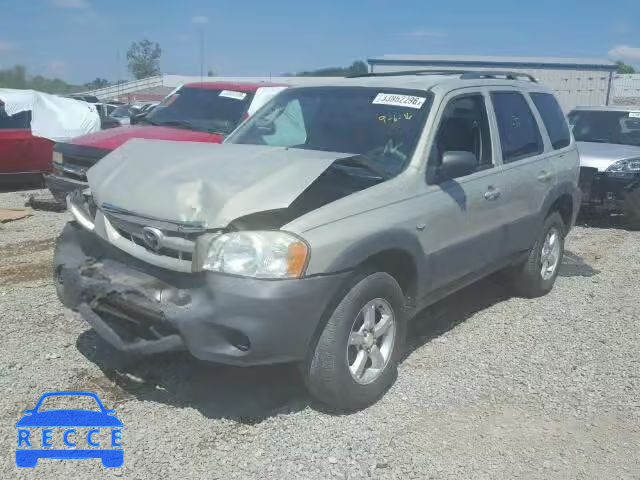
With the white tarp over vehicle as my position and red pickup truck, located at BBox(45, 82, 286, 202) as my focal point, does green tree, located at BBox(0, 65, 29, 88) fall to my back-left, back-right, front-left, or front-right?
back-left

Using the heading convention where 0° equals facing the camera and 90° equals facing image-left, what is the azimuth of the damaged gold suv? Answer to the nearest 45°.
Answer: approximately 45°

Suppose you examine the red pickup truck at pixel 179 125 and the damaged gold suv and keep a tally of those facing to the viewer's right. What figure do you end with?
0

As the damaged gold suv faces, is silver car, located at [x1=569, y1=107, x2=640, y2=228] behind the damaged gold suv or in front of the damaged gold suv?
behind

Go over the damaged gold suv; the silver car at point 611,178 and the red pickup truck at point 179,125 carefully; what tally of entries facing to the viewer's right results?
0

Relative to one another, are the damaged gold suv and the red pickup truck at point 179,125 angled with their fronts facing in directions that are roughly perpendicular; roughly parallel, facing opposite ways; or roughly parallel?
roughly parallel

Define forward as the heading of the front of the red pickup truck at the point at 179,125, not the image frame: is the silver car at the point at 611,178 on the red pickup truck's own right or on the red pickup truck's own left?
on the red pickup truck's own left

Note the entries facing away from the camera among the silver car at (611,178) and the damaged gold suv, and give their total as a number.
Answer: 0

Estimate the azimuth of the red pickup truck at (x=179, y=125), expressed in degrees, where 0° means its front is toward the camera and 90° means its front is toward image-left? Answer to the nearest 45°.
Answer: approximately 45°

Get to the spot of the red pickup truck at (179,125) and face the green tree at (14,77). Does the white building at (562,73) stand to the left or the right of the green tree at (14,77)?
right

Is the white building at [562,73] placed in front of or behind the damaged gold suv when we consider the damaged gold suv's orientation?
behind

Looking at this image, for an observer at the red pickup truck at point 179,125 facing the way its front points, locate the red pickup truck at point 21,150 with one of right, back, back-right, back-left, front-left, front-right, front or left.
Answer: right

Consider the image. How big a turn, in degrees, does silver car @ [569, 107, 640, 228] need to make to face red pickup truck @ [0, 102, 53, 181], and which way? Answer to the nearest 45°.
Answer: approximately 45° to its right

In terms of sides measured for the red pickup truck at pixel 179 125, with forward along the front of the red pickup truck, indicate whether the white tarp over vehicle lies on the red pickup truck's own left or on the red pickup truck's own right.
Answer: on the red pickup truck's own right

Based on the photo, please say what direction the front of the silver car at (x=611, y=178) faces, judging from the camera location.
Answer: facing the viewer and to the left of the viewer

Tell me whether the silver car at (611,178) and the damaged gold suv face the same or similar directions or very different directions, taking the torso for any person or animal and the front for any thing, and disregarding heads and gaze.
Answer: same or similar directions

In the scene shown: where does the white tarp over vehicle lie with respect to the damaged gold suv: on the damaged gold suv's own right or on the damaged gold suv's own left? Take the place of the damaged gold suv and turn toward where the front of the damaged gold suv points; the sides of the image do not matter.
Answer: on the damaged gold suv's own right
